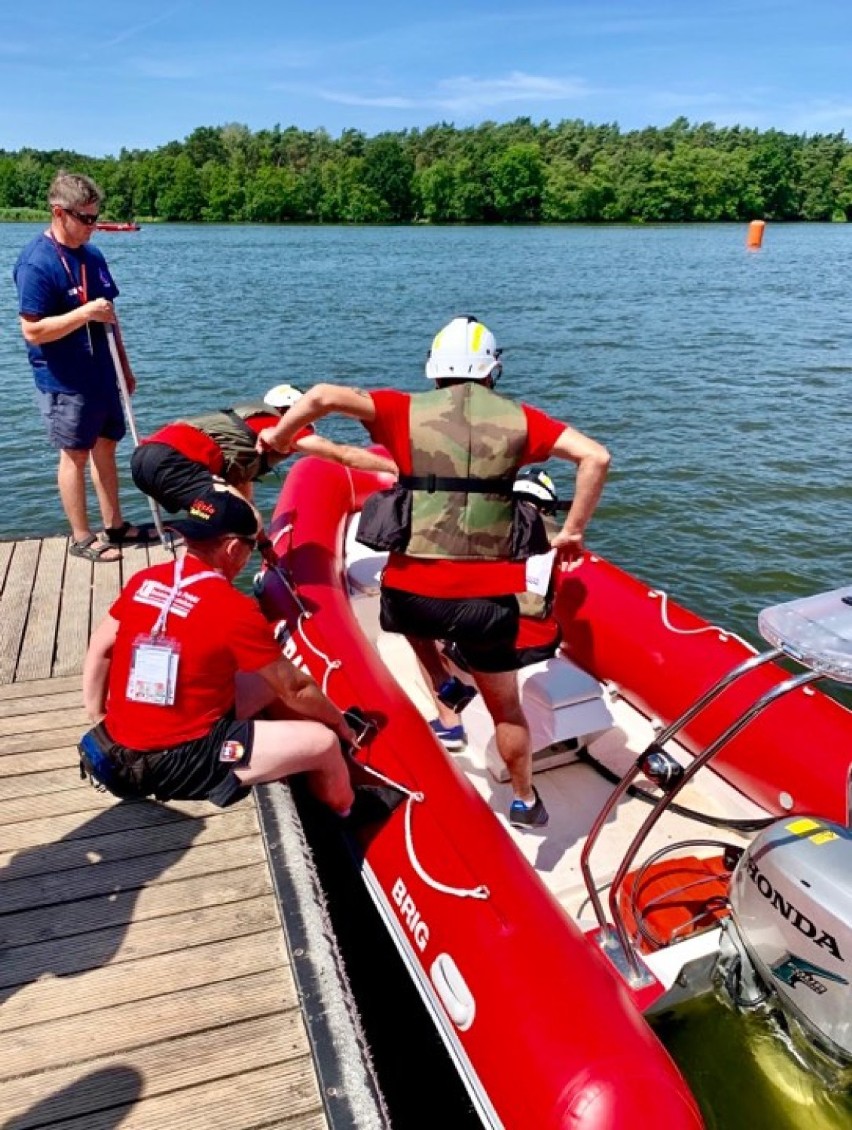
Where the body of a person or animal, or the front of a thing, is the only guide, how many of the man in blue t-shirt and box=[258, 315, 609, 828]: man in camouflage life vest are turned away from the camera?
1

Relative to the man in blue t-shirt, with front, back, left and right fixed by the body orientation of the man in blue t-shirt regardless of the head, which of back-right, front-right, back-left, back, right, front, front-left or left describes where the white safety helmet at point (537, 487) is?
front

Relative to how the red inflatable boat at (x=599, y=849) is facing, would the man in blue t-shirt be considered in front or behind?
in front

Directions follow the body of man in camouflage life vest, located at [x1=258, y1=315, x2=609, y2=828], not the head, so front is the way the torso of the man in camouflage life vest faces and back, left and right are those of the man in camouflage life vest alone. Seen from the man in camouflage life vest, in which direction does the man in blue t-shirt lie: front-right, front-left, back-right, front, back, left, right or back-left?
front-left

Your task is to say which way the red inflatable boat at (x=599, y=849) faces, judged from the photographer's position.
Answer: facing away from the viewer and to the left of the viewer

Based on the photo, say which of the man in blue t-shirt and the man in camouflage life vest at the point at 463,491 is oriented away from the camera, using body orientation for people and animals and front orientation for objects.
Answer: the man in camouflage life vest

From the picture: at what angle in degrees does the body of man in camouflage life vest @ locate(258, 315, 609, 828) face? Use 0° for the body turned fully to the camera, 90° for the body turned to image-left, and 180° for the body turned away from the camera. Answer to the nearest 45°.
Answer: approximately 180°

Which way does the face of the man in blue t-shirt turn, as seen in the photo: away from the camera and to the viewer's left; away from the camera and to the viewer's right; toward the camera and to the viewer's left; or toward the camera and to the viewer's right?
toward the camera and to the viewer's right

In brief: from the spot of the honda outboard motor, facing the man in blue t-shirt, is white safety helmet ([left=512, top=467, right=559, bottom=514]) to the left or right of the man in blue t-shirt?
right

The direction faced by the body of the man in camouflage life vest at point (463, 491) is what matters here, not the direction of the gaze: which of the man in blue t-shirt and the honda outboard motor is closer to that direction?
the man in blue t-shirt

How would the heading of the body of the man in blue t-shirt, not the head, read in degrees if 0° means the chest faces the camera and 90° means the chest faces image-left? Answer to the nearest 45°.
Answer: approximately 315°
